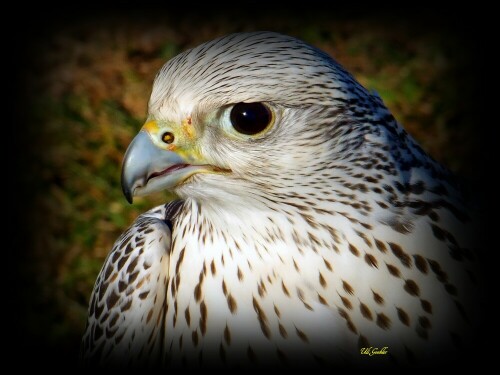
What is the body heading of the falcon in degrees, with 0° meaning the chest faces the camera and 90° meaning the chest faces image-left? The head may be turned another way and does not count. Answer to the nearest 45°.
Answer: approximately 45°
